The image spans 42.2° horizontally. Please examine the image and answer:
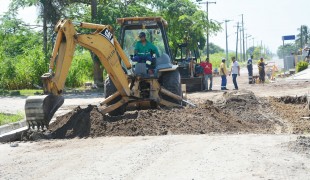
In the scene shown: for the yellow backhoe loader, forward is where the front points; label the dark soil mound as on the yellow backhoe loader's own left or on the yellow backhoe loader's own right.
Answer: on the yellow backhoe loader's own right

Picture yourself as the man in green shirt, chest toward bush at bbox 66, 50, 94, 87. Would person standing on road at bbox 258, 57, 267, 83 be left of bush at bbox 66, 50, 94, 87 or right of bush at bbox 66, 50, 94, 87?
right

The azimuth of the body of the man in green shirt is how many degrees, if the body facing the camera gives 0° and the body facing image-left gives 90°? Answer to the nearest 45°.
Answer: approximately 0°

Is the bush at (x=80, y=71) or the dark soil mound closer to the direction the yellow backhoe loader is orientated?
the bush

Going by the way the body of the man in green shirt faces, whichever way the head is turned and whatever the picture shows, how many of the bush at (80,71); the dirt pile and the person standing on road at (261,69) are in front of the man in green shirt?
1

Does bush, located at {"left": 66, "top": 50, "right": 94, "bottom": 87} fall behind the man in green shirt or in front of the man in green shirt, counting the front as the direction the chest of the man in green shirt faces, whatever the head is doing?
behind

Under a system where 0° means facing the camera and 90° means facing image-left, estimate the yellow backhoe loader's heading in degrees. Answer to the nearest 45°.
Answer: approximately 180°

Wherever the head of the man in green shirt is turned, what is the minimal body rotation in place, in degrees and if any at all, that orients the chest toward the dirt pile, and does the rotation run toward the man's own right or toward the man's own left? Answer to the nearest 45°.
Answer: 0° — they already face it

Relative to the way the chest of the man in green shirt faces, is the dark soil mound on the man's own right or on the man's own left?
on the man's own left

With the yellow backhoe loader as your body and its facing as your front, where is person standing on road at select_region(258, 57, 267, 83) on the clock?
The person standing on road is roughly at 1 o'clock from the yellow backhoe loader.
